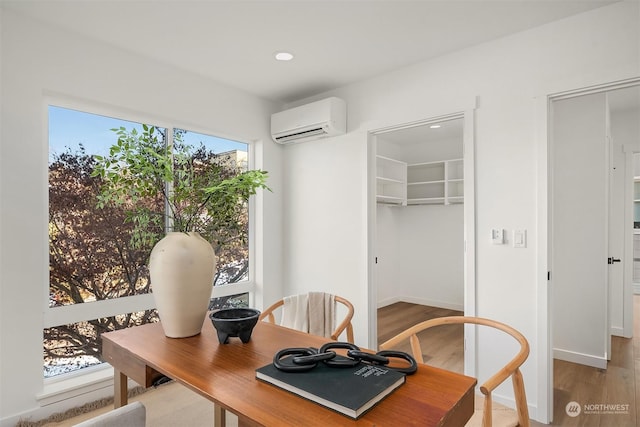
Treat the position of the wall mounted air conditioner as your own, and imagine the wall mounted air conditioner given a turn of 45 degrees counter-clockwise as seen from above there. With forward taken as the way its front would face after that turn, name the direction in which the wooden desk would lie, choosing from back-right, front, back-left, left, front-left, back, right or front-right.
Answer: front

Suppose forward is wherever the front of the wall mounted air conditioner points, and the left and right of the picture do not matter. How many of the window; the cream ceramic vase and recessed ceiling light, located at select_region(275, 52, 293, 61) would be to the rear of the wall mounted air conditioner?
0

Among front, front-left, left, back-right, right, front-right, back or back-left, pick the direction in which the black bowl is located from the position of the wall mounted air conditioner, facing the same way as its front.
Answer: front-left

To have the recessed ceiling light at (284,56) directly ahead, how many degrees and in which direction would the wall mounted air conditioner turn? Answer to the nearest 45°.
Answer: approximately 45° to its left

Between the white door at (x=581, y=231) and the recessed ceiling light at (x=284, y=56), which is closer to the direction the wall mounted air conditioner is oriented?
the recessed ceiling light

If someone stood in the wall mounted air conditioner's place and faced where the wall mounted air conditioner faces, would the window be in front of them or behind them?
in front

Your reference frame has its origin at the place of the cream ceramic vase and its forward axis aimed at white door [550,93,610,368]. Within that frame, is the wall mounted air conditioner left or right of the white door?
left

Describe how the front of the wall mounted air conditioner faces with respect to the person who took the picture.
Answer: facing the viewer and to the left of the viewer
